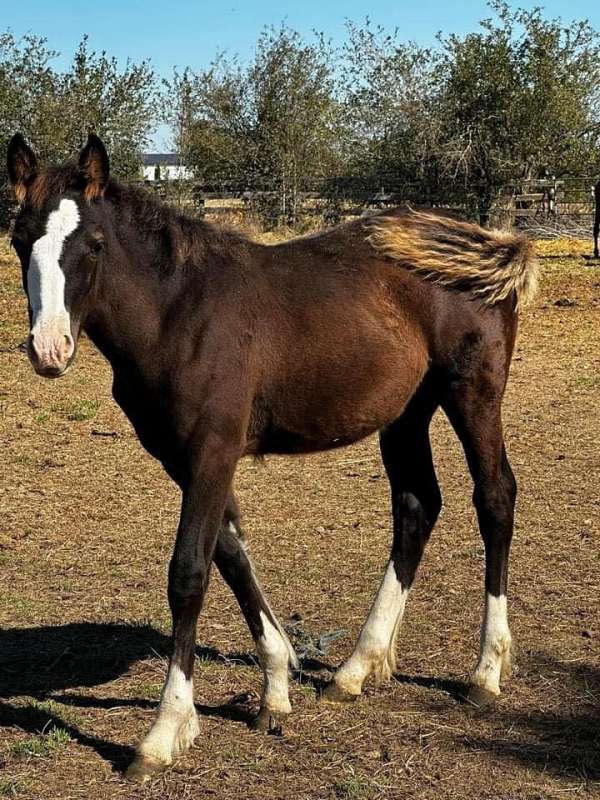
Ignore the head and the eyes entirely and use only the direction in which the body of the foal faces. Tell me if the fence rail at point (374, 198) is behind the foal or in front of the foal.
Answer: behind

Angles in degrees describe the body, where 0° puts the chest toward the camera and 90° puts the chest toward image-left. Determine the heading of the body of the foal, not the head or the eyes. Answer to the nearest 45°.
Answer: approximately 45°

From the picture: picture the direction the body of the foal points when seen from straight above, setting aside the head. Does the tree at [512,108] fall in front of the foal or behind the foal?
behind
